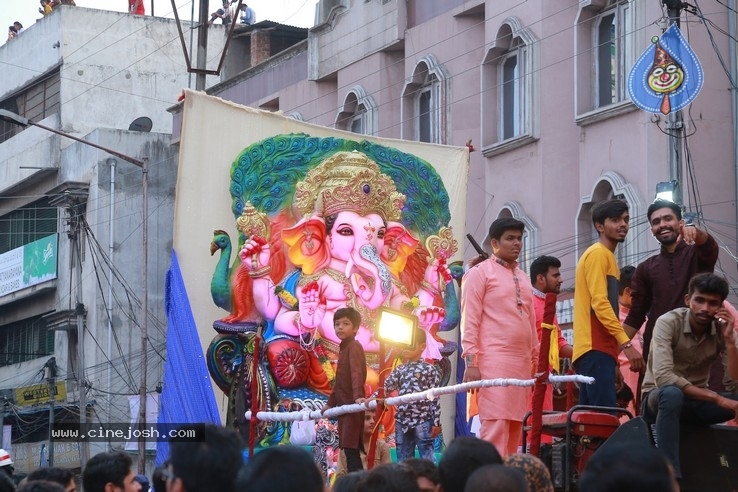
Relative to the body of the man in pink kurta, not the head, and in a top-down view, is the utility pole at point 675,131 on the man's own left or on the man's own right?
on the man's own left

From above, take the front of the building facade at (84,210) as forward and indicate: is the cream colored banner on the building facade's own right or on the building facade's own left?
on the building facade's own left

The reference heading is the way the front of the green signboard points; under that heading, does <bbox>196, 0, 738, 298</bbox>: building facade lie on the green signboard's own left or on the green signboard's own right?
on the green signboard's own left

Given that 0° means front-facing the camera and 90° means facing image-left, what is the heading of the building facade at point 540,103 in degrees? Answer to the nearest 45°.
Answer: approximately 45°

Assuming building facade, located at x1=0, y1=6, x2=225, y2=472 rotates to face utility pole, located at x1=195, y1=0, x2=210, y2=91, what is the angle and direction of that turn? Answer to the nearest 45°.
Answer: approximately 45° to its left

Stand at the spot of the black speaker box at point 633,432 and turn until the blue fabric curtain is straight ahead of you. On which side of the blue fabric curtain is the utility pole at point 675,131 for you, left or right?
right

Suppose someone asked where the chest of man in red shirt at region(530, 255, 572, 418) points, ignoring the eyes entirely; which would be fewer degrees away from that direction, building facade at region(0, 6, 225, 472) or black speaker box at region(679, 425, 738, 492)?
the black speaker box

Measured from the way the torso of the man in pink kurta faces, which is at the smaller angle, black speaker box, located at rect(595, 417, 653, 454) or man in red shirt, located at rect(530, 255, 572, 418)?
the black speaker box
